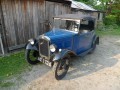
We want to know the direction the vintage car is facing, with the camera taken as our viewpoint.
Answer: facing the viewer and to the left of the viewer

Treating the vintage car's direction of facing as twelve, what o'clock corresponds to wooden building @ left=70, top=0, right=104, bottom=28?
The wooden building is roughly at 5 o'clock from the vintage car.

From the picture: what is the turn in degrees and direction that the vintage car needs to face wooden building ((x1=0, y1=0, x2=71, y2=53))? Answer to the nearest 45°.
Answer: approximately 90° to its right

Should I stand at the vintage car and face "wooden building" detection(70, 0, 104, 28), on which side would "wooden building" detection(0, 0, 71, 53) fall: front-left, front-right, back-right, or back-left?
front-left
